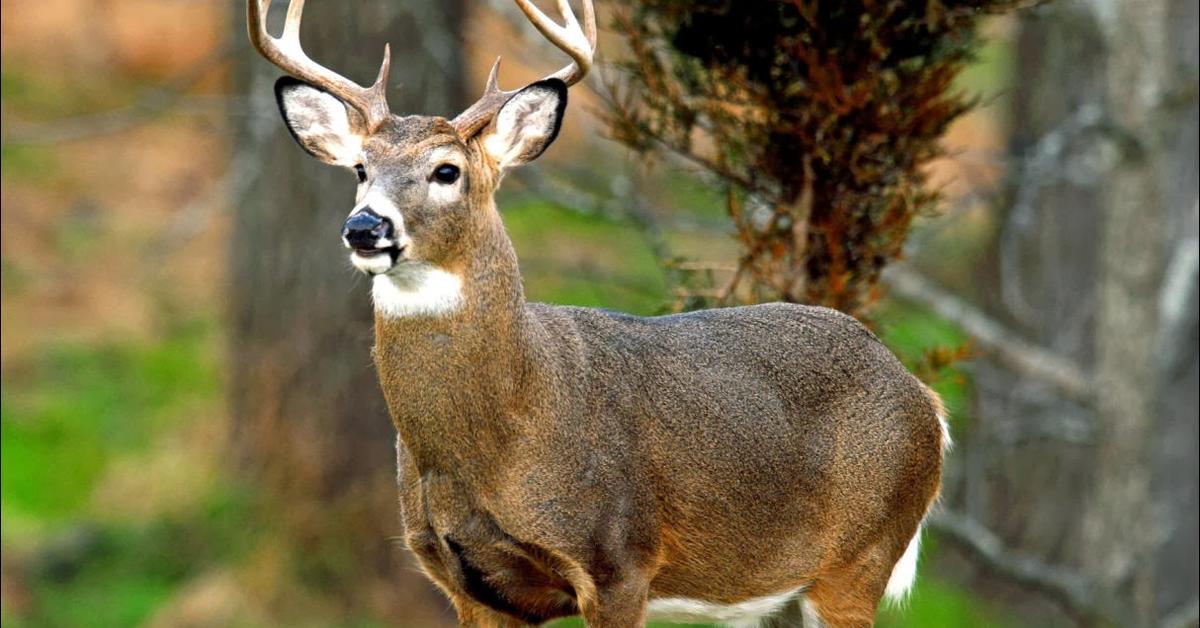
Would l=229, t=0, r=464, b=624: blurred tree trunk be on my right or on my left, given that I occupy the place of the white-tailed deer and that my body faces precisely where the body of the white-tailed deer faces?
on my right

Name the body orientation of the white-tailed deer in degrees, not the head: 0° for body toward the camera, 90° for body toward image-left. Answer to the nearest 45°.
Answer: approximately 45°

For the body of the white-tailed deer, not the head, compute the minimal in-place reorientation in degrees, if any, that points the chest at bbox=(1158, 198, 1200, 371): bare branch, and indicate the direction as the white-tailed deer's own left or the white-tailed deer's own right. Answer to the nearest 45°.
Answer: approximately 180°

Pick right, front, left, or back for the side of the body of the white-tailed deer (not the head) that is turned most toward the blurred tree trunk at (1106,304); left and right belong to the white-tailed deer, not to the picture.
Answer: back

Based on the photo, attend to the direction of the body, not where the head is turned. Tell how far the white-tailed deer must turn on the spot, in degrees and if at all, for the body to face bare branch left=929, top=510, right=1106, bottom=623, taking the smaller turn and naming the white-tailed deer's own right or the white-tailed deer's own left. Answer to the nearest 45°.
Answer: approximately 180°

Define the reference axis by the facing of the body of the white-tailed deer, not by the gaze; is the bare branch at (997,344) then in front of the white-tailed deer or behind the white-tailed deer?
behind
